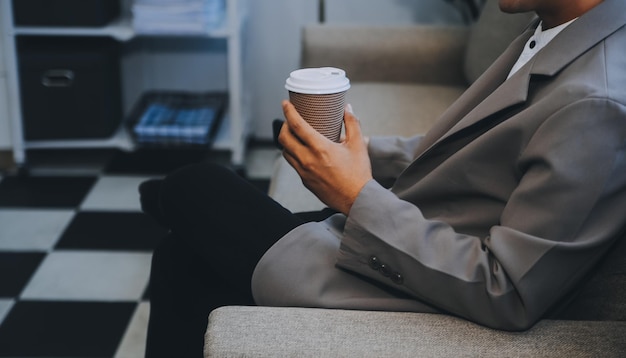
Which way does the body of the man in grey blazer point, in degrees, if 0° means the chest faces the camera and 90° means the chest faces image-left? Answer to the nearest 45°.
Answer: approximately 90°

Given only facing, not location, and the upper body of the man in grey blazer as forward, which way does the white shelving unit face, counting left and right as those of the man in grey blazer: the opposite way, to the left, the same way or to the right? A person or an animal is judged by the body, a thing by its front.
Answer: to the left

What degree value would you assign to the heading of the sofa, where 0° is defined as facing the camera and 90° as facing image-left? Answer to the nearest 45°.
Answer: approximately 90°

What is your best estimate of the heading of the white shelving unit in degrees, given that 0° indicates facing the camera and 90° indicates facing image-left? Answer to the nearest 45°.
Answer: approximately 0°

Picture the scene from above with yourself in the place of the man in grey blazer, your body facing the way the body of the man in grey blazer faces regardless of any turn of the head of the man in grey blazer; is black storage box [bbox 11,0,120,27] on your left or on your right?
on your right

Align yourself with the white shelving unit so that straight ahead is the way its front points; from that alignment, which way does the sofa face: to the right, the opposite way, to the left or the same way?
to the right

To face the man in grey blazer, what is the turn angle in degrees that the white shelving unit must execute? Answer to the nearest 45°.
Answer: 0° — it already faces them

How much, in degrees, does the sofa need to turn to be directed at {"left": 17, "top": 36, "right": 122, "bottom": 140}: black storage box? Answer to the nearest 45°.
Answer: approximately 45° to its right
